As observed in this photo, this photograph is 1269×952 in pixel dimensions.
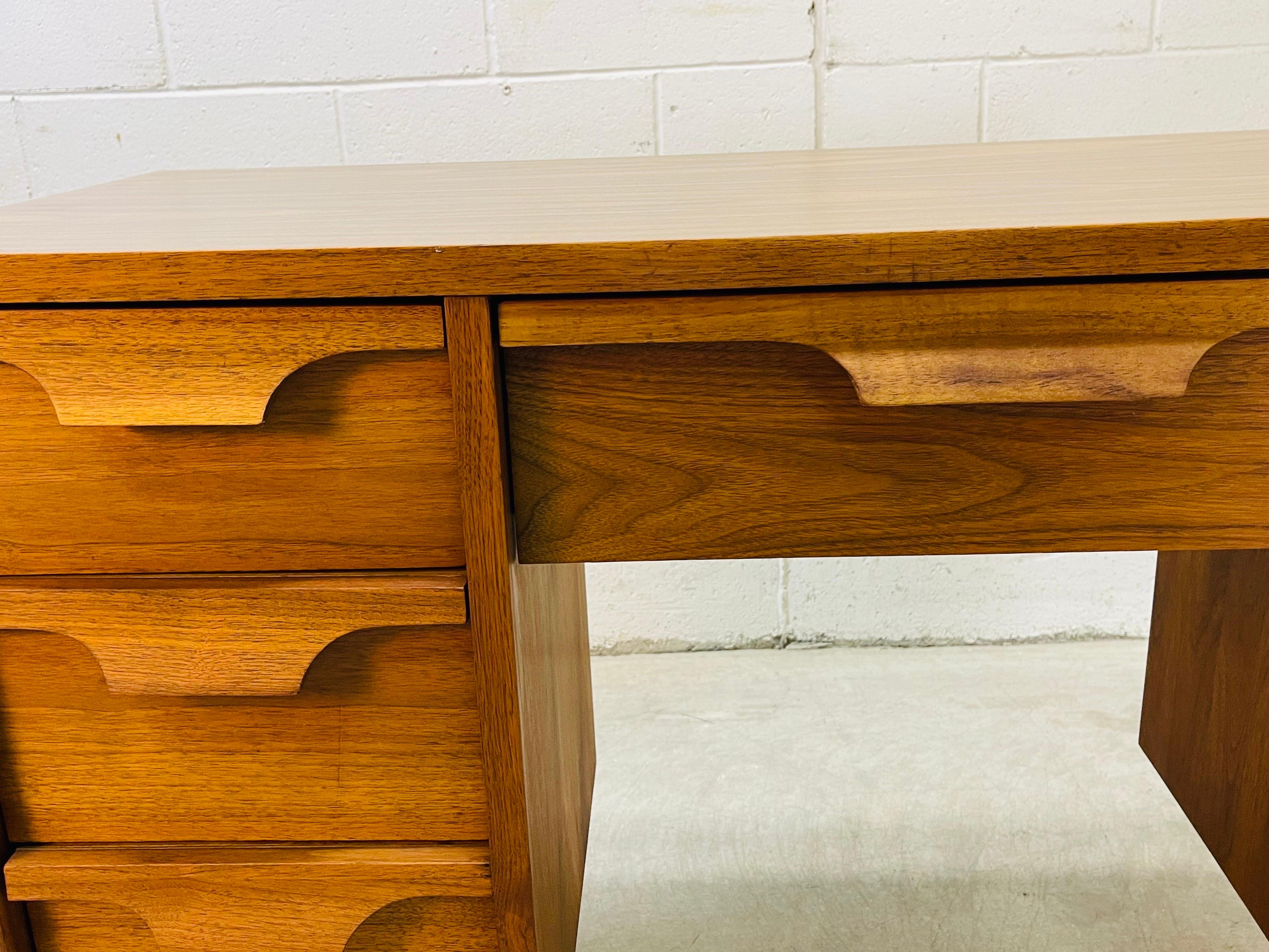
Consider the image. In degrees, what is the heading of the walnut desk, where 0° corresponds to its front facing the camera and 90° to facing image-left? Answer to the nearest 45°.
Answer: approximately 0°
